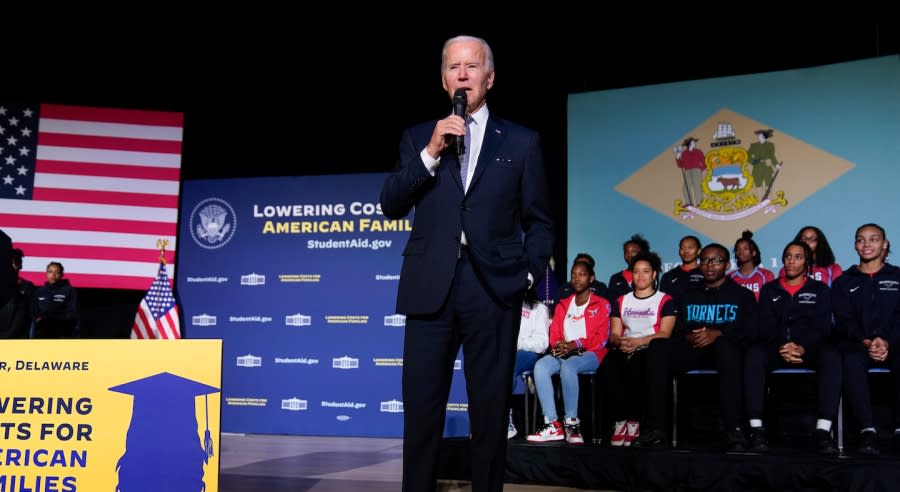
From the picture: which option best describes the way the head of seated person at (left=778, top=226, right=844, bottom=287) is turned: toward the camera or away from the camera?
toward the camera

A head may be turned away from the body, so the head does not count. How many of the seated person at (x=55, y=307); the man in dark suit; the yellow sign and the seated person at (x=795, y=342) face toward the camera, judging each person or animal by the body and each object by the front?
4

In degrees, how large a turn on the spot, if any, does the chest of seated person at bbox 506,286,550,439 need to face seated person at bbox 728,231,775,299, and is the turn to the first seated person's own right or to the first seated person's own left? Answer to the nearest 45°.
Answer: approximately 135° to the first seated person's own left

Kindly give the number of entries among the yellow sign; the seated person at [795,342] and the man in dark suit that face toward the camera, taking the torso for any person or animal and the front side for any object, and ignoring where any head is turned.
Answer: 3

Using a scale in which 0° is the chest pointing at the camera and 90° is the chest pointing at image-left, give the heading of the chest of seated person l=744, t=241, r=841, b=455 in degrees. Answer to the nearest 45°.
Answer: approximately 0°

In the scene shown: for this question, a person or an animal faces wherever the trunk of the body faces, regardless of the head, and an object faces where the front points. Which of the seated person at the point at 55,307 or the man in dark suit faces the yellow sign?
the seated person

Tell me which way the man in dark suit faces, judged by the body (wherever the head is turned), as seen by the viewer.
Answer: toward the camera

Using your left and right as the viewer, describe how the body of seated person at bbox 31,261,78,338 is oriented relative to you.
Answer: facing the viewer

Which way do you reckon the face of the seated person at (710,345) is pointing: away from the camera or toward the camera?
toward the camera

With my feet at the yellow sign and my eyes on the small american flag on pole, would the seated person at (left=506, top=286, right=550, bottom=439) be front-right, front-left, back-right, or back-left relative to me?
front-right

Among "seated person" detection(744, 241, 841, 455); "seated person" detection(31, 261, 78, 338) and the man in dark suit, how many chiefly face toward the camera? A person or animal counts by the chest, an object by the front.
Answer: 3

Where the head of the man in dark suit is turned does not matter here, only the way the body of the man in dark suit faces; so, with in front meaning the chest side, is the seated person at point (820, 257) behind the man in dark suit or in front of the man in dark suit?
behind

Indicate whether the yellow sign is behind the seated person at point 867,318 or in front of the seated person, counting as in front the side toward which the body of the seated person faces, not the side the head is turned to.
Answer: in front

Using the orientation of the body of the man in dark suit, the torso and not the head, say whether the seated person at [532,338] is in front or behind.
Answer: behind

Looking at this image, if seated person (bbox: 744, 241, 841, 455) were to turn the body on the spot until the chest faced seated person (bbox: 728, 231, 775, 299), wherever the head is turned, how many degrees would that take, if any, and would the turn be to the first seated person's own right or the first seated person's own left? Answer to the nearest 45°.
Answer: approximately 180°
